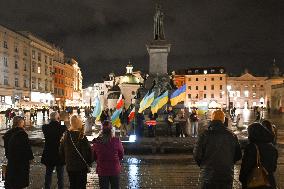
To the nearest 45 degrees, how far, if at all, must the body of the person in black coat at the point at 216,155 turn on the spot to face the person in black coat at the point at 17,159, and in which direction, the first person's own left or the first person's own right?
approximately 90° to the first person's own left

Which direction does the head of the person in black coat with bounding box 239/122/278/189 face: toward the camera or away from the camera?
away from the camera

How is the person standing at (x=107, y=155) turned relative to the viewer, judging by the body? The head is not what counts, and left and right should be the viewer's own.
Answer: facing away from the viewer

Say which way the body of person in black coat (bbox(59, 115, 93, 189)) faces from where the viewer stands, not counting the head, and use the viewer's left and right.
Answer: facing away from the viewer

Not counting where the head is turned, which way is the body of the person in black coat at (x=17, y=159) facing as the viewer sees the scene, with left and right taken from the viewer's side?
facing away from the viewer and to the right of the viewer

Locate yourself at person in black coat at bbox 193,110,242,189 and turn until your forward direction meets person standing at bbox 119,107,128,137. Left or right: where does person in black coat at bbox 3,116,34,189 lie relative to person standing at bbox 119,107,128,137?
left

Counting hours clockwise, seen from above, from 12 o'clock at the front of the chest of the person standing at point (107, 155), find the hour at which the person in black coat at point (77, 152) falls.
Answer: The person in black coat is roughly at 9 o'clock from the person standing.

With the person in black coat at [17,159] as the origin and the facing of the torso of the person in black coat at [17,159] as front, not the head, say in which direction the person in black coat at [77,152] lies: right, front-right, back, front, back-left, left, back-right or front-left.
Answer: right

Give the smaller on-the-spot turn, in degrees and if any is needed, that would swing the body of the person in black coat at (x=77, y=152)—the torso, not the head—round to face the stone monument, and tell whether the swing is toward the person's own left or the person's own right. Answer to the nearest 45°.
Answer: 0° — they already face it

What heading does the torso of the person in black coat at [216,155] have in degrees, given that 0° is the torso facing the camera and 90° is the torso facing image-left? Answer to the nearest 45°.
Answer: approximately 180°

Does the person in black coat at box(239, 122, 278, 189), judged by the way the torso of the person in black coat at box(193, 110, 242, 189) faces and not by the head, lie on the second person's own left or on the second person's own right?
on the second person's own right

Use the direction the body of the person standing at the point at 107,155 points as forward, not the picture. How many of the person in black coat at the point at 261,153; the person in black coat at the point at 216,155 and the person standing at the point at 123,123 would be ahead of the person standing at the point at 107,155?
1

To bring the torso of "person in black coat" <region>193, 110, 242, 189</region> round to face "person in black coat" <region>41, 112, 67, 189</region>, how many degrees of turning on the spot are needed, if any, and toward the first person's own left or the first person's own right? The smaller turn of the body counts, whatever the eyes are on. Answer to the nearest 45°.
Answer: approximately 45° to the first person's own left

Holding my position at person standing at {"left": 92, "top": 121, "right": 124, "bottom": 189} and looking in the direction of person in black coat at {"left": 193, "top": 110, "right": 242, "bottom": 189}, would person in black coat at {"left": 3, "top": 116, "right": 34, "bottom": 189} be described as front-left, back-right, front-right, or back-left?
back-right
